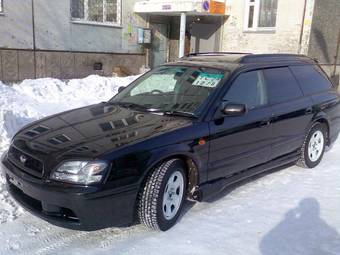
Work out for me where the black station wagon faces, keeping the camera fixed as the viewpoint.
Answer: facing the viewer and to the left of the viewer

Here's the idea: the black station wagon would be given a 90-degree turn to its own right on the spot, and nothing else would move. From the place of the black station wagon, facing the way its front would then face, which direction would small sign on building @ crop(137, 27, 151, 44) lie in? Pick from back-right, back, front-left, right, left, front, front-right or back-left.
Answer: front-right
